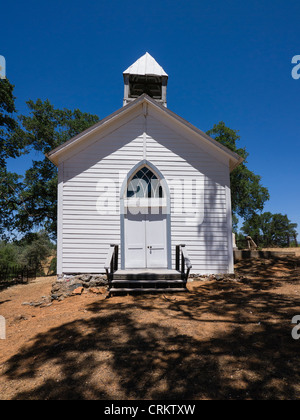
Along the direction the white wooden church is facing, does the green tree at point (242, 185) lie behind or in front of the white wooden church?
behind

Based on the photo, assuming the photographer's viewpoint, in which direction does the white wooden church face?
facing the viewer

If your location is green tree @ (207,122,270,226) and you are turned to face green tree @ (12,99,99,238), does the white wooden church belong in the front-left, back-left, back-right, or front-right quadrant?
front-left

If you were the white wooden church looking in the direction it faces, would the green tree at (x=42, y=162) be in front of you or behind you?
behind
